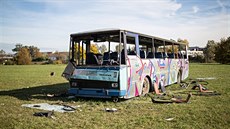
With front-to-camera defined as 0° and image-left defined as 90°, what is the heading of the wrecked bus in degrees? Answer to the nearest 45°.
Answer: approximately 45°
